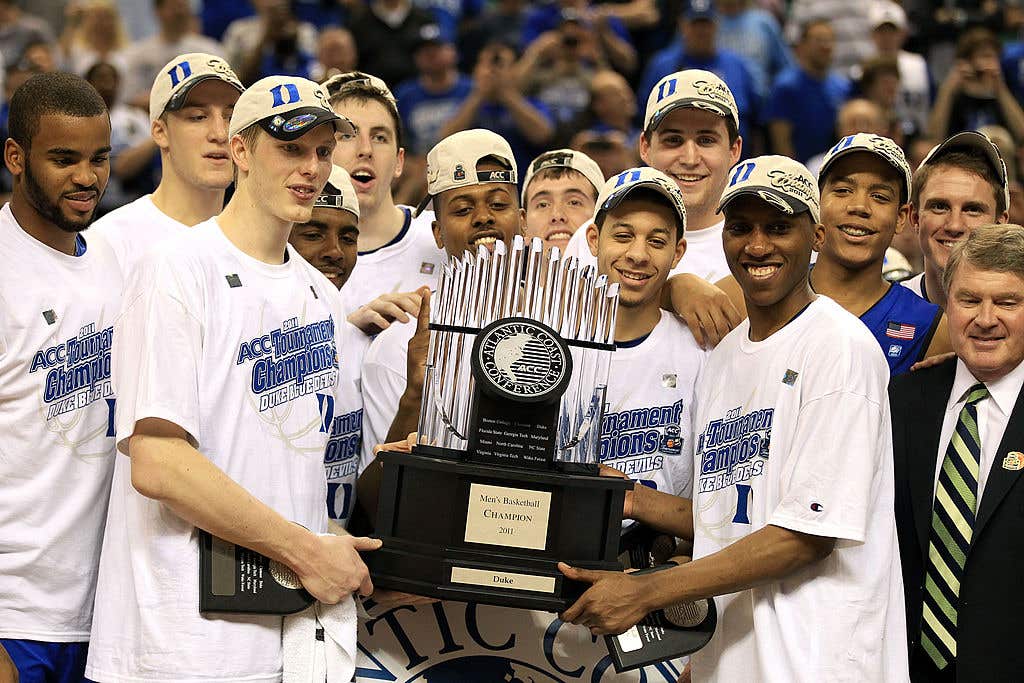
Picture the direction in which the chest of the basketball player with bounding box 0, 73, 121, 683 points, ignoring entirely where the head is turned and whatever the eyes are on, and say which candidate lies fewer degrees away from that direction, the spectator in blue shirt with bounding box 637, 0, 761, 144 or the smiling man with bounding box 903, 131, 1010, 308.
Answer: the smiling man

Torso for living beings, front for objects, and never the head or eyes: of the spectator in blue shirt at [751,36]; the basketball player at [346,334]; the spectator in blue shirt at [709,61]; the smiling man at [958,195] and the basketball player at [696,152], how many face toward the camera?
5

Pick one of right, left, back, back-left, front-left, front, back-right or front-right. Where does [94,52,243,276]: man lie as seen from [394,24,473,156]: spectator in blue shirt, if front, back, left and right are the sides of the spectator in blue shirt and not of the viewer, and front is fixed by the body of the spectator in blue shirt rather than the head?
front

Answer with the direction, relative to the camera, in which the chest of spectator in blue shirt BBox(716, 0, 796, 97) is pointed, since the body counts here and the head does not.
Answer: toward the camera

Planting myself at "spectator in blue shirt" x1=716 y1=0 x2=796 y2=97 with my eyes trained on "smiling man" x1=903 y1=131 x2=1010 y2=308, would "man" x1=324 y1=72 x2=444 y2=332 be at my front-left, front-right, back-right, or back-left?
front-right

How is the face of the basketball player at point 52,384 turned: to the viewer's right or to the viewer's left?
to the viewer's right

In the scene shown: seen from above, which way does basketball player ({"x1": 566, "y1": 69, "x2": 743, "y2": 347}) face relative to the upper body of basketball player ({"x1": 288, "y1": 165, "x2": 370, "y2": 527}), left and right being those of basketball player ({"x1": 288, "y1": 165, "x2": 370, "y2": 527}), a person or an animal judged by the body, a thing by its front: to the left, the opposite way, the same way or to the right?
the same way

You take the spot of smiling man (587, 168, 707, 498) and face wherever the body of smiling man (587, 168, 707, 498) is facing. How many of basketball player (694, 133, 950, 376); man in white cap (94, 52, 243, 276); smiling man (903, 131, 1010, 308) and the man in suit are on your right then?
1

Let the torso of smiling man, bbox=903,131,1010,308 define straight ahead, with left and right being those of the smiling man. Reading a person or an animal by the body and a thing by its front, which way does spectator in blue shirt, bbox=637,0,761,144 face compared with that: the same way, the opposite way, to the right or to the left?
the same way

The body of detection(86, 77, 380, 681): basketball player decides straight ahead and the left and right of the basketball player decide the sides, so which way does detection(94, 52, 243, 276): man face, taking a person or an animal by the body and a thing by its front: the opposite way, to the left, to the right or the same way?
the same way

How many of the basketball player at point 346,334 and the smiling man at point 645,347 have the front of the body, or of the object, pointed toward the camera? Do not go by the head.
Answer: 2

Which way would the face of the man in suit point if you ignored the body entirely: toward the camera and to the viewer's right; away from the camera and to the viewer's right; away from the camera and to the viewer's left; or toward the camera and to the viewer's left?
toward the camera and to the viewer's left

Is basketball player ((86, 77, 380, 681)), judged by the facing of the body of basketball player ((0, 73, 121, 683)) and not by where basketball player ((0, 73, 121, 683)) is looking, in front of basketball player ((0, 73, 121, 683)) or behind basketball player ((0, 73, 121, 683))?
in front

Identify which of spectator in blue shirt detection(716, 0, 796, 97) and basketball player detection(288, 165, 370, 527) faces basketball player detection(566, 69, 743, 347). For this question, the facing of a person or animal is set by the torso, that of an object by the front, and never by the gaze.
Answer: the spectator in blue shirt

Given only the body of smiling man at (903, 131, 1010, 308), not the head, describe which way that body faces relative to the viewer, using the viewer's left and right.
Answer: facing the viewer

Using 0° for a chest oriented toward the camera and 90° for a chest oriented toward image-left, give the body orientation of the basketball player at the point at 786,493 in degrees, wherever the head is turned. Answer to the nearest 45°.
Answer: approximately 45°

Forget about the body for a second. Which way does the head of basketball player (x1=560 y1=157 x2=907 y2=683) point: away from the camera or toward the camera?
toward the camera
